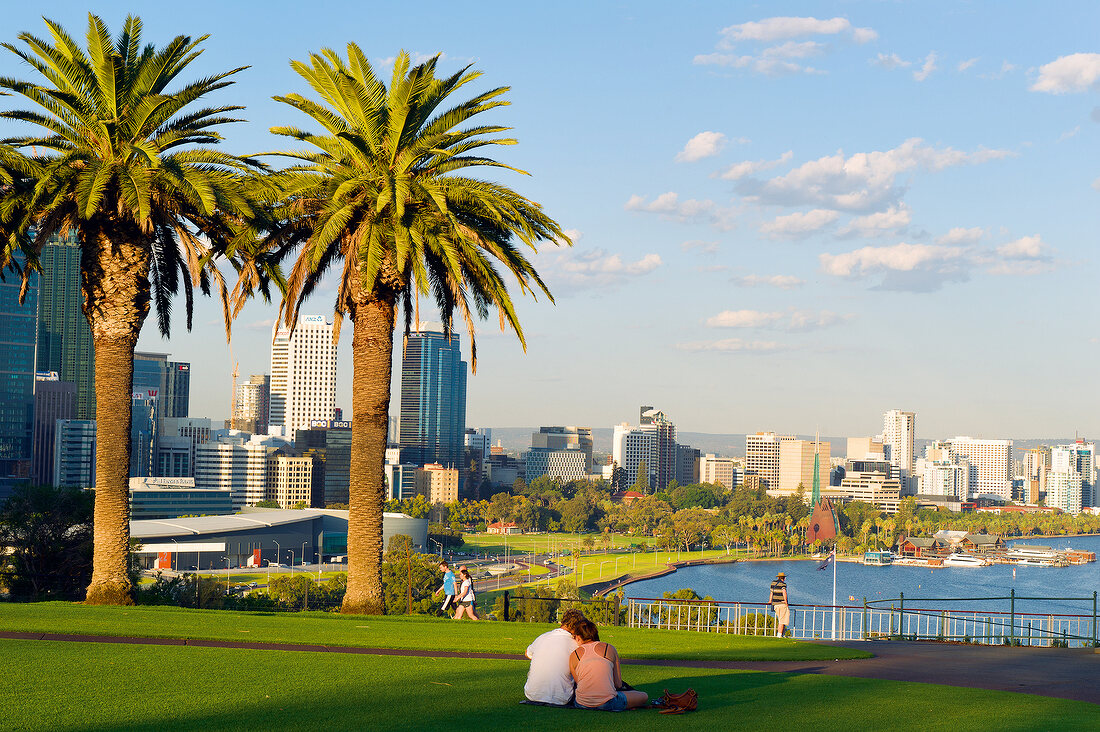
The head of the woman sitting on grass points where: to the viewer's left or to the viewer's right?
to the viewer's left

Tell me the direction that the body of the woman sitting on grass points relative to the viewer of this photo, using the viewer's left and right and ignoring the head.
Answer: facing away from the viewer
